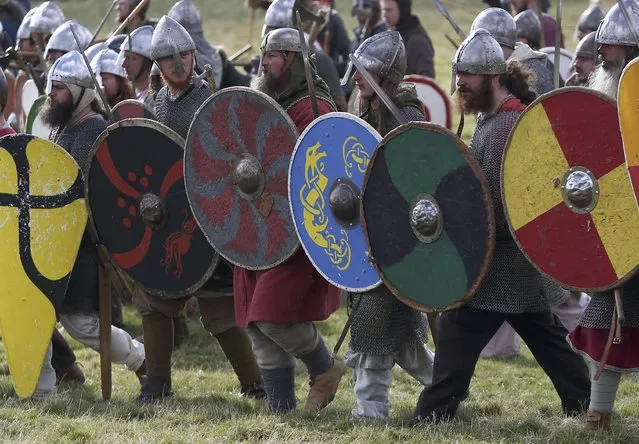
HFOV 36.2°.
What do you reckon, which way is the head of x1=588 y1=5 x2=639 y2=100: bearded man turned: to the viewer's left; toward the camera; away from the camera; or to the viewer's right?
to the viewer's left

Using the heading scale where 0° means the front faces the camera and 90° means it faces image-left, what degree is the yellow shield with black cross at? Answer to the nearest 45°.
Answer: approximately 0°

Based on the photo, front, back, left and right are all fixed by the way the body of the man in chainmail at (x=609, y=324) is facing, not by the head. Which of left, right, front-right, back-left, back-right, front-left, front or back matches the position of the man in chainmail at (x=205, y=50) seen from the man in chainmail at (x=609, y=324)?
right

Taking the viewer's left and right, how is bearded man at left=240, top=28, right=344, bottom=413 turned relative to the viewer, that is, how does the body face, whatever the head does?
facing to the left of the viewer
